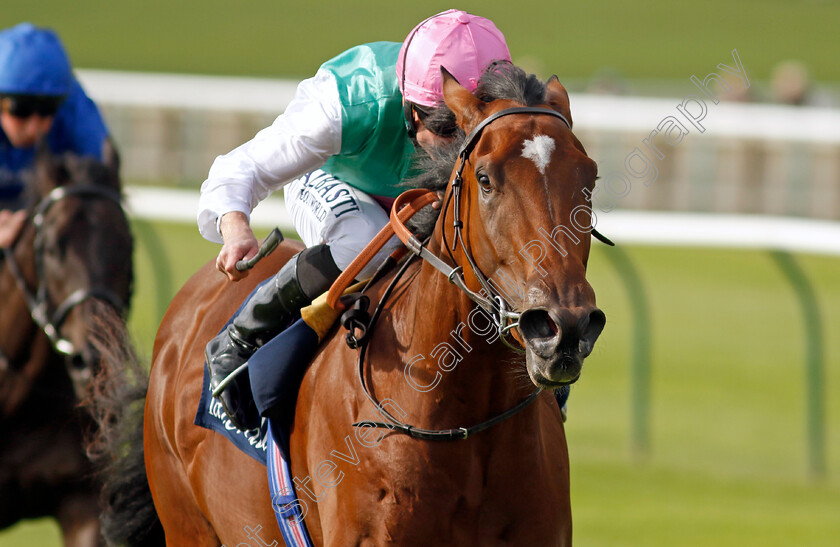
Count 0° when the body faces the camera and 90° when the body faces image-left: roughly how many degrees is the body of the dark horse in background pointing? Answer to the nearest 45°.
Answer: approximately 315°

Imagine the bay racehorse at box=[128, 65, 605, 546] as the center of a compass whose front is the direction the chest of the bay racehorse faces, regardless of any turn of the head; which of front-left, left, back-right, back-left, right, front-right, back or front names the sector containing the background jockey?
back

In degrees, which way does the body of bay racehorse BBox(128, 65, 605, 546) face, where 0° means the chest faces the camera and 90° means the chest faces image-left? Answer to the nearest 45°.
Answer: approximately 315°

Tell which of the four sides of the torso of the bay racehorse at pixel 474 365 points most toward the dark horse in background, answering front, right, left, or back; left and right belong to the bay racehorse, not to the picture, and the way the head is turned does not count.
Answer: back
